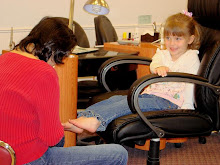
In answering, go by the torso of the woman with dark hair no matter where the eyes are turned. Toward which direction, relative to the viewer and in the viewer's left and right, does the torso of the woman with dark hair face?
facing away from the viewer and to the right of the viewer

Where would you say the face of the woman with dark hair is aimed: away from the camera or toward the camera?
away from the camera

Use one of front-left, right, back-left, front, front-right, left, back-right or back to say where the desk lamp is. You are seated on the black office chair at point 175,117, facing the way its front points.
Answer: right

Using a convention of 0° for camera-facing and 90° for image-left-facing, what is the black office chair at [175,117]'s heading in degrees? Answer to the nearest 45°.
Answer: approximately 45°

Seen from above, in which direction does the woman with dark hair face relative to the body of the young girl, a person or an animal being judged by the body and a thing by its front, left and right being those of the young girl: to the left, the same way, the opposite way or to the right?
the opposite way

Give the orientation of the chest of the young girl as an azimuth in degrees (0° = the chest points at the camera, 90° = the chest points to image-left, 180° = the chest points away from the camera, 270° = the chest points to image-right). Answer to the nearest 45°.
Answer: approximately 45°

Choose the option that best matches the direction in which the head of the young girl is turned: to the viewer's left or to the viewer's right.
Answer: to the viewer's left

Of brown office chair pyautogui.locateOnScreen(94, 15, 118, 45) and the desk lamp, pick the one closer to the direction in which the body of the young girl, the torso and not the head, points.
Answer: the desk lamp

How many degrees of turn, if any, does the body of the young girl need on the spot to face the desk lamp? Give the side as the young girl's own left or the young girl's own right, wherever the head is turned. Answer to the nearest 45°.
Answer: approximately 90° to the young girl's own right

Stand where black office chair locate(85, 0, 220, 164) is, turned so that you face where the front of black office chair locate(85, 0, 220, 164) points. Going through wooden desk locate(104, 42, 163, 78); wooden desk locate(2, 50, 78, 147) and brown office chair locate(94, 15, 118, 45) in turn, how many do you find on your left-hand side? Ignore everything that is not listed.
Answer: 0

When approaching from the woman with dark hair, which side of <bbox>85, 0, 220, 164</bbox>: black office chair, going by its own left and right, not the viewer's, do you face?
front

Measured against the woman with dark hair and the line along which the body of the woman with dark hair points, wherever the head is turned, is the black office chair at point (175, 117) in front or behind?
in front

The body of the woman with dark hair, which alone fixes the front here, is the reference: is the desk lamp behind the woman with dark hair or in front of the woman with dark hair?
in front

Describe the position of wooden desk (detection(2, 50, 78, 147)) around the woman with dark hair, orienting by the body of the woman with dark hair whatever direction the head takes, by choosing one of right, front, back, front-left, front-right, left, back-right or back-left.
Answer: front-left

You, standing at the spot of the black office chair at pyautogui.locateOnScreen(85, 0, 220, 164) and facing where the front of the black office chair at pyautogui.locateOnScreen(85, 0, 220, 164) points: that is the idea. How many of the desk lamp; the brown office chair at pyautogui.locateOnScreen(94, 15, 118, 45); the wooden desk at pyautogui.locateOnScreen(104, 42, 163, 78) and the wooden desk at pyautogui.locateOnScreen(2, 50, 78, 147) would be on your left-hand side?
0

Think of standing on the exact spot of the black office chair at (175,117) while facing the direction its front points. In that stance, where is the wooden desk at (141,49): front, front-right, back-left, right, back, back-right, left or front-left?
back-right

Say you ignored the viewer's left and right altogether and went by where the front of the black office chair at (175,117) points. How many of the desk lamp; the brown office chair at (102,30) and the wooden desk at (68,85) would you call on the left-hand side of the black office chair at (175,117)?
0

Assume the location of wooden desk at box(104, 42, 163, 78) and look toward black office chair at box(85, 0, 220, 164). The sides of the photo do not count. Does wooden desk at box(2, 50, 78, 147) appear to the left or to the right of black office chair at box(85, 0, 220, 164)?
right

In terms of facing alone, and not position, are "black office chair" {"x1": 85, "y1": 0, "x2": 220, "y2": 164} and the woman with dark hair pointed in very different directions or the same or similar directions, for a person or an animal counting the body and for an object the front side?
very different directions

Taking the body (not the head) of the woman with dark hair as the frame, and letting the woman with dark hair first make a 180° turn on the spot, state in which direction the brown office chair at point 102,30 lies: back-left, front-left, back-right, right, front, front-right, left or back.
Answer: back-right
